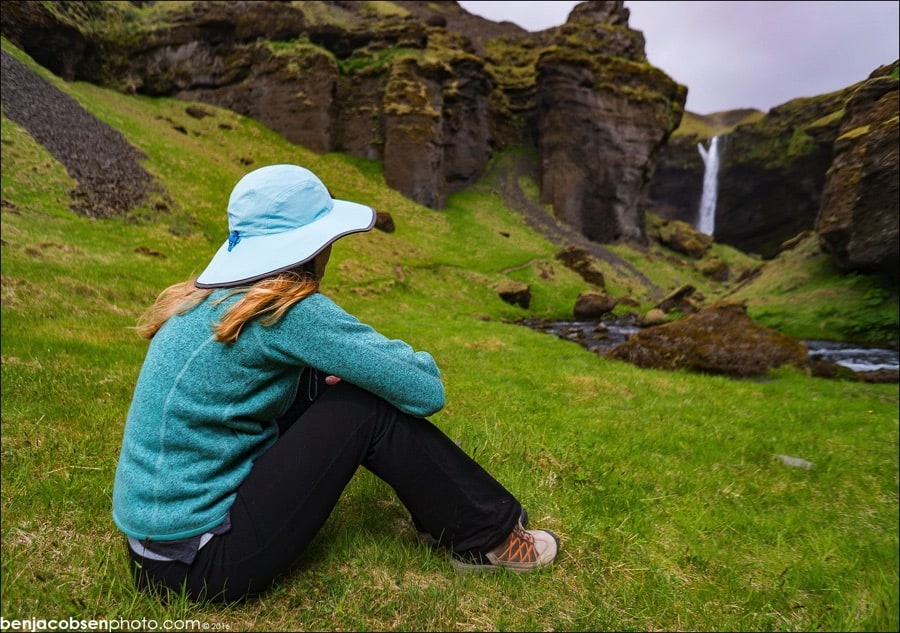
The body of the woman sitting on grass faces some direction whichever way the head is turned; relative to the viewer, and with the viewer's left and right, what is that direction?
facing away from the viewer and to the right of the viewer

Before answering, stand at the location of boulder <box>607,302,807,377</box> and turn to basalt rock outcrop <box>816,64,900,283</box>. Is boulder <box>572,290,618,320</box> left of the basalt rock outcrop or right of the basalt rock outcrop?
left

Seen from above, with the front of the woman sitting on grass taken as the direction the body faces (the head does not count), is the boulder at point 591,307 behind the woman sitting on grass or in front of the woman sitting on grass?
in front

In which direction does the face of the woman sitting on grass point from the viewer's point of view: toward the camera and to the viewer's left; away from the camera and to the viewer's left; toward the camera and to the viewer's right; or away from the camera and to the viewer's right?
away from the camera and to the viewer's right

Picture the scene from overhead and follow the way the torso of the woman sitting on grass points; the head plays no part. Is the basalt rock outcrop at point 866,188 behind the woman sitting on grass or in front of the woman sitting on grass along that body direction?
in front

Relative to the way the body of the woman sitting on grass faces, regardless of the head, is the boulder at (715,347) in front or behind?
in front
